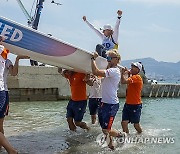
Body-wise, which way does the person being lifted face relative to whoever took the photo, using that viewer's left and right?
facing the viewer and to the left of the viewer

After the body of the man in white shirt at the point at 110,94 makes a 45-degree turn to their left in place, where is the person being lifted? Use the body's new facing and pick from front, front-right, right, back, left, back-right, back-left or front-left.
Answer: back-right
